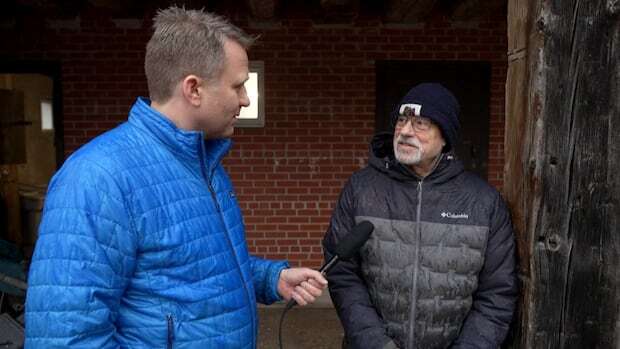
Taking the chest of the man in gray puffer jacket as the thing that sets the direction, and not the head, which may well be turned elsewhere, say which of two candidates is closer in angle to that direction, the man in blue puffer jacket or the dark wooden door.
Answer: the man in blue puffer jacket

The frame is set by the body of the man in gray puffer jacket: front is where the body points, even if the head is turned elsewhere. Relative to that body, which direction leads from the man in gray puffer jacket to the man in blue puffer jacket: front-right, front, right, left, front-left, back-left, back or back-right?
front-right

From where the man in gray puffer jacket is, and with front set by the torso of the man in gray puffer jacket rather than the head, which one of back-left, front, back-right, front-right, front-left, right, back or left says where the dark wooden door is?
back-right

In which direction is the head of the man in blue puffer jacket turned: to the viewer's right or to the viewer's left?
to the viewer's right

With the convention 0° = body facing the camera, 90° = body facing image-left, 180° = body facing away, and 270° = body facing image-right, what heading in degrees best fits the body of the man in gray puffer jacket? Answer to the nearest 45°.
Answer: approximately 0°

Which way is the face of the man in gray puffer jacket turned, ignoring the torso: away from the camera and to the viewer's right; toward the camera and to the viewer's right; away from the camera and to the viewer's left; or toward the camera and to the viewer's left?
toward the camera and to the viewer's left
